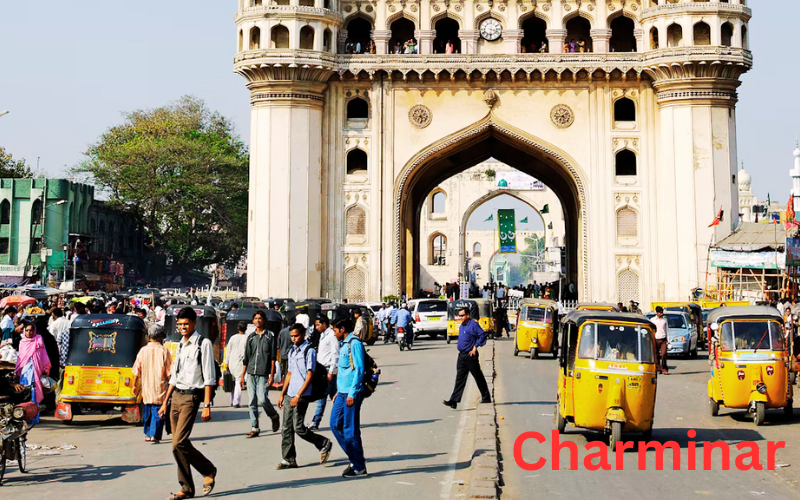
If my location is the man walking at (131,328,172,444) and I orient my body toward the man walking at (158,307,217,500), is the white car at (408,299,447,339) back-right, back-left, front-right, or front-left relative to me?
back-left

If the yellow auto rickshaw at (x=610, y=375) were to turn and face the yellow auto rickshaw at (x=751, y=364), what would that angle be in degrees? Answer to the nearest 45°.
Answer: approximately 135° to its left

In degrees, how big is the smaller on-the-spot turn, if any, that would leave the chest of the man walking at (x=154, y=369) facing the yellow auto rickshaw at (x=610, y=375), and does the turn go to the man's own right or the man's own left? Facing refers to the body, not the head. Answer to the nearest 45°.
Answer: approximately 90° to the man's own right

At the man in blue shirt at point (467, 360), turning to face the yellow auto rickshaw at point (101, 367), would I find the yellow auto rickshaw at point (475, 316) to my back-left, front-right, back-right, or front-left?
back-right

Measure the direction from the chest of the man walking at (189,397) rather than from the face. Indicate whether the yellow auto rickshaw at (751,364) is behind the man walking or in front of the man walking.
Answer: behind

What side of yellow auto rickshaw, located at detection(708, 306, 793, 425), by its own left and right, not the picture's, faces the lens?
front

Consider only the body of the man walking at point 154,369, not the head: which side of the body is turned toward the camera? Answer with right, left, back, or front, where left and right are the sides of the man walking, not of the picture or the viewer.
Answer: back

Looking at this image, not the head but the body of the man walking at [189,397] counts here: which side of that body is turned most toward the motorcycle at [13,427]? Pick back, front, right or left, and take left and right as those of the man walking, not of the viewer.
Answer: right

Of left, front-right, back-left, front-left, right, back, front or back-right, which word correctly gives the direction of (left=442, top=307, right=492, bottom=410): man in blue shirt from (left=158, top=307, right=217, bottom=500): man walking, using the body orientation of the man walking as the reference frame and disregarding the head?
back

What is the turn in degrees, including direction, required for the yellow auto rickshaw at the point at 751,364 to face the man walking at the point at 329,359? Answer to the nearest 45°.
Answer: approximately 45° to its right

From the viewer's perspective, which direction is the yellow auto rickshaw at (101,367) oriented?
away from the camera
